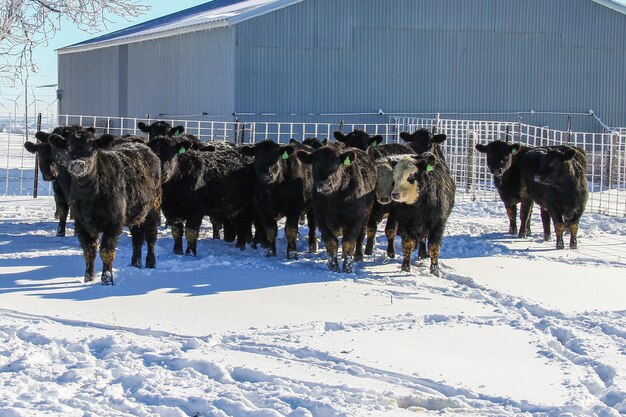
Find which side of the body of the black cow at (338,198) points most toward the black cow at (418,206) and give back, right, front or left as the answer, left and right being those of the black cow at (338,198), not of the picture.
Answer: left

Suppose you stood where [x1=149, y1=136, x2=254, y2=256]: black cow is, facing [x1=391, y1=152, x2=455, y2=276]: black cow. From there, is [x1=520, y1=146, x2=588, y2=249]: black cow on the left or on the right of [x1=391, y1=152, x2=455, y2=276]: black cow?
left

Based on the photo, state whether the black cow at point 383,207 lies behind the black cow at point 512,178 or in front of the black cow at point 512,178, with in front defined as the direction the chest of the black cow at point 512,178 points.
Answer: in front

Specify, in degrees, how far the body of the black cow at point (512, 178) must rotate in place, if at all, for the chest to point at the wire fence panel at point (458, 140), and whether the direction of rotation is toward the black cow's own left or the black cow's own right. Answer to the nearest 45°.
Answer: approximately 135° to the black cow's own right

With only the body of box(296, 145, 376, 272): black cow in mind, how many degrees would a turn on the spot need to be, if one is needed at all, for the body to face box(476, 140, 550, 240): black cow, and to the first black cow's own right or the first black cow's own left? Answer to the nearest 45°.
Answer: approximately 135° to the first black cow's own left

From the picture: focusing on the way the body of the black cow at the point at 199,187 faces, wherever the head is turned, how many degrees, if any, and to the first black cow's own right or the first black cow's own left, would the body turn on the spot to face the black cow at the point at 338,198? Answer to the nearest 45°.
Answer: approximately 90° to the first black cow's own left

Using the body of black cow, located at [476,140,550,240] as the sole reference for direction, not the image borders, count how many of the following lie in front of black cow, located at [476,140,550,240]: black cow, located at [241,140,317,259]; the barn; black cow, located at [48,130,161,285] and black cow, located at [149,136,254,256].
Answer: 3

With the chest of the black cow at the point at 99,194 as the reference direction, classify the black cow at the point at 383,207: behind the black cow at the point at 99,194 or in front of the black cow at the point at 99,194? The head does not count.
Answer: behind

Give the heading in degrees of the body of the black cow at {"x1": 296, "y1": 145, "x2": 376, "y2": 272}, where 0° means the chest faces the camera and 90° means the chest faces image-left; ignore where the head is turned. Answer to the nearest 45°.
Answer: approximately 0°

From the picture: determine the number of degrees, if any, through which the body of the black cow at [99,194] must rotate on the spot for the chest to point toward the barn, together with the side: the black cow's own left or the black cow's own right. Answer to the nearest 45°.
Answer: approximately 180°

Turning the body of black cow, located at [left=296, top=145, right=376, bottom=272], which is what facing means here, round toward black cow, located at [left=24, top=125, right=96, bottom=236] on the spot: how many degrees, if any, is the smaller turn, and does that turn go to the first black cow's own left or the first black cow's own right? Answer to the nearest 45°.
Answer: approximately 135° to the first black cow's own right

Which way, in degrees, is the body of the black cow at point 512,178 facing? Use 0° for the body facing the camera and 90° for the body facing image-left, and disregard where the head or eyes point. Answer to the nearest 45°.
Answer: approximately 45°

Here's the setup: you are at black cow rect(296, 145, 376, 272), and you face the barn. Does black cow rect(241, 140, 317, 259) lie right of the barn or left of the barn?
left
